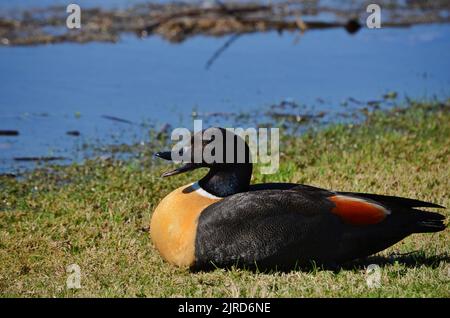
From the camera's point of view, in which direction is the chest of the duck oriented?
to the viewer's left
